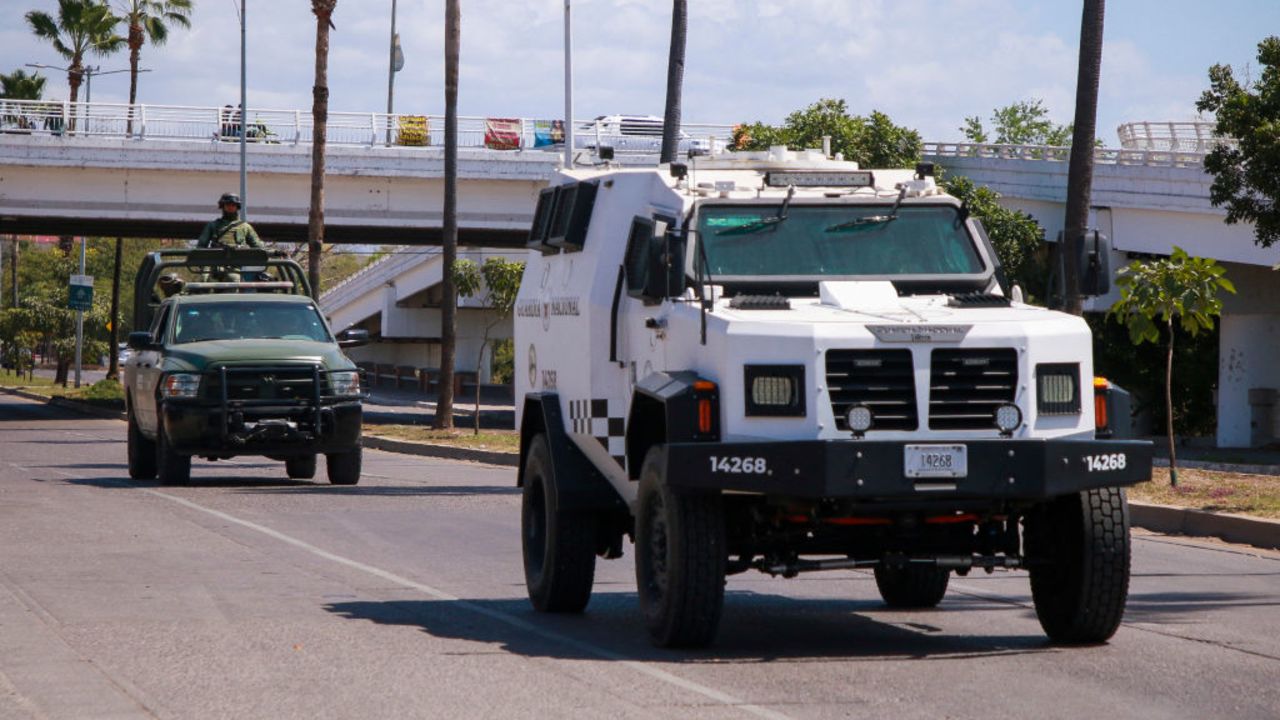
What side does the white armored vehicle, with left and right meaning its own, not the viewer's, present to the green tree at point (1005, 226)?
back

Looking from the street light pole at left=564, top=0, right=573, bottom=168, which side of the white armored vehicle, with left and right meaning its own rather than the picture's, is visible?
back

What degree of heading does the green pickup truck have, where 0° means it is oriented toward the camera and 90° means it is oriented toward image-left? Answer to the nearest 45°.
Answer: approximately 0°

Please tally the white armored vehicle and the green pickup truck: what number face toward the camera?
2

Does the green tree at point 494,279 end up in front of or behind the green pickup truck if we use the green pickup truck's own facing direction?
behind
